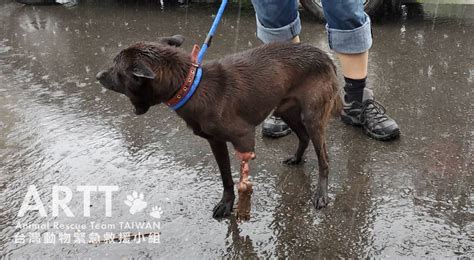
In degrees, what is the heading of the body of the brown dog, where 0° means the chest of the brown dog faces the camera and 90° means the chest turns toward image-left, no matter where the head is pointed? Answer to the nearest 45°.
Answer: approximately 45°
